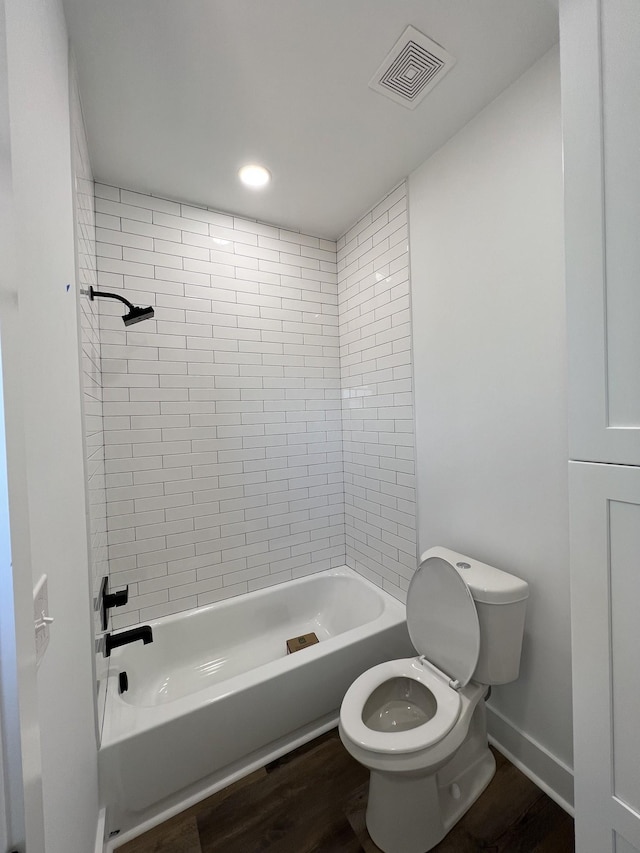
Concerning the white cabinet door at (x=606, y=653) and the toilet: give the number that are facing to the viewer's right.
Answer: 0

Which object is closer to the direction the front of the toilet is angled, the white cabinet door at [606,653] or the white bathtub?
the white bathtub

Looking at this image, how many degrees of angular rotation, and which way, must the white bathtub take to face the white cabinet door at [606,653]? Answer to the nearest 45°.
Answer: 0° — it already faces it

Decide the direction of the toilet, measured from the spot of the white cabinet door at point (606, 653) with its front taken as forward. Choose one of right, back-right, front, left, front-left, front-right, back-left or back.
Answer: right

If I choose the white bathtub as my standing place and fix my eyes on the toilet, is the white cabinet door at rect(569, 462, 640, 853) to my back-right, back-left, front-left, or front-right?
front-right

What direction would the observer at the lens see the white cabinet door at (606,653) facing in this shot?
facing the viewer and to the left of the viewer

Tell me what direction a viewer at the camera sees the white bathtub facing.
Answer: facing the viewer and to the right of the viewer

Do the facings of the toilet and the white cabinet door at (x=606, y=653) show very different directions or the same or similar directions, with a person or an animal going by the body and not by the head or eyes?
same or similar directions

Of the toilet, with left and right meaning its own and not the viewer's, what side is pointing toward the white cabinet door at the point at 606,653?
left
